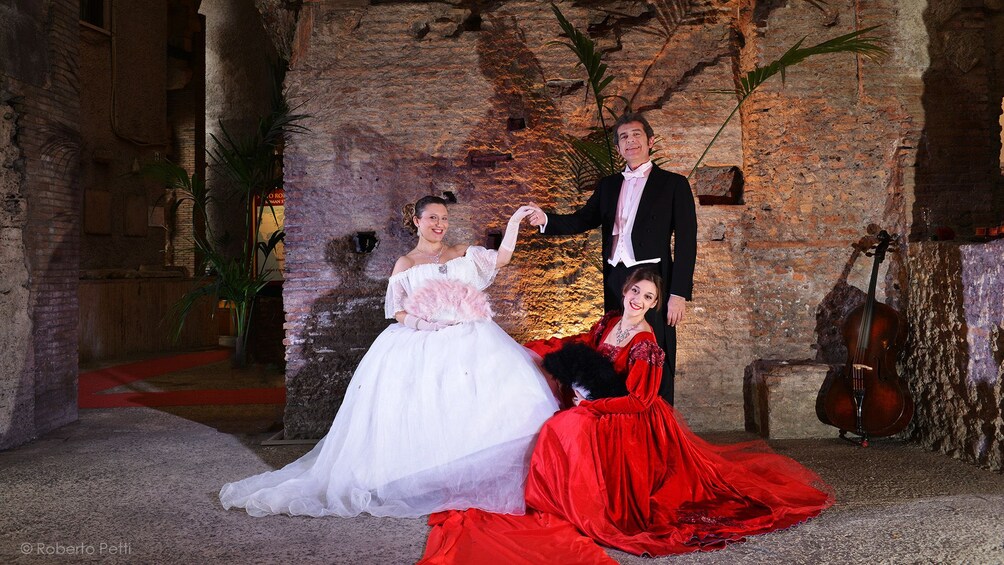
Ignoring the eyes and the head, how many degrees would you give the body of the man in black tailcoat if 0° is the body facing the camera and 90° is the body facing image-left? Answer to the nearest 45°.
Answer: approximately 45°

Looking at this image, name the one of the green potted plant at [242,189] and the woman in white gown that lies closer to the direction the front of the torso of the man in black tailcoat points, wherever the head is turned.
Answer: the woman in white gown

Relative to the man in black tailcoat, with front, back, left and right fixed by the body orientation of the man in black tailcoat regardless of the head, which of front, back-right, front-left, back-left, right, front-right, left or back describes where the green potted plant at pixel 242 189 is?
right

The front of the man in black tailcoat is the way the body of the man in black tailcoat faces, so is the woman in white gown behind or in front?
in front

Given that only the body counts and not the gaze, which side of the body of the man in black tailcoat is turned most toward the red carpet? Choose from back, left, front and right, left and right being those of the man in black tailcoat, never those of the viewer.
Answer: right
